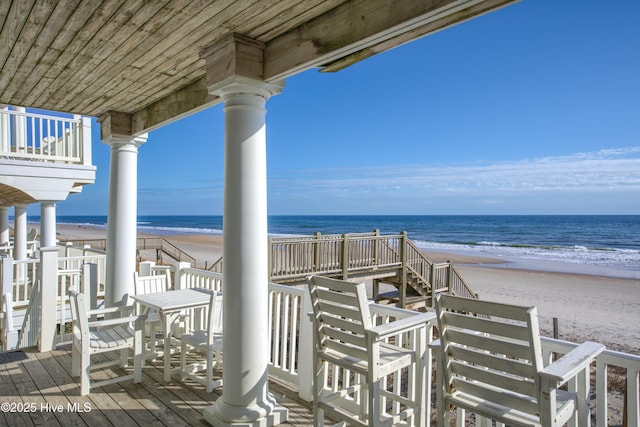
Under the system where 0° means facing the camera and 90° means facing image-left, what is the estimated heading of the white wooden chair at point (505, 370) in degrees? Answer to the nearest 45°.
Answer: approximately 225°

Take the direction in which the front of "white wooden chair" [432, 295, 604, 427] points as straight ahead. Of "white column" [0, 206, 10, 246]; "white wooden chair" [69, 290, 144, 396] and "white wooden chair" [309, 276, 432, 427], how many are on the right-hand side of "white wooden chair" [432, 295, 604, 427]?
0

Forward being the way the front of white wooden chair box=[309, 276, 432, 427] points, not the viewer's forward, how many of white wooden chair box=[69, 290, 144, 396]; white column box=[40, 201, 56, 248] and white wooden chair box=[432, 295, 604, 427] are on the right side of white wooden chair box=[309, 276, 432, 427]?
1

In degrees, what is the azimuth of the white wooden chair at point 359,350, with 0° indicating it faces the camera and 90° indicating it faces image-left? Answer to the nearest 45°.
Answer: approximately 225°

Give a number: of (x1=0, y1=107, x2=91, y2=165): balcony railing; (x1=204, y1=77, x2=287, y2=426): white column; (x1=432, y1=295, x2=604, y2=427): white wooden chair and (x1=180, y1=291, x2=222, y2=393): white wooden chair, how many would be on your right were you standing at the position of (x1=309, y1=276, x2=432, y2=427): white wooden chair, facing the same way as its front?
1

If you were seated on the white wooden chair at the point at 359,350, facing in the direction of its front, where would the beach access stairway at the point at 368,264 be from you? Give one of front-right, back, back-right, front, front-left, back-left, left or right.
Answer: front-left

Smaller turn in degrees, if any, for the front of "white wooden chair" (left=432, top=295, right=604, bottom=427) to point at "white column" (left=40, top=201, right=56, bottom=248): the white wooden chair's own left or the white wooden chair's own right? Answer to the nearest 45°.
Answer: approximately 135° to the white wooden chair's own left

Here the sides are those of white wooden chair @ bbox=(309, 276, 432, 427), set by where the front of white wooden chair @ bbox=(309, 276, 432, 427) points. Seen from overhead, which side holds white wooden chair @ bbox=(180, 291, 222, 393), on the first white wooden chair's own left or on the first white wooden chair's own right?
on the first white wooden chair's own left

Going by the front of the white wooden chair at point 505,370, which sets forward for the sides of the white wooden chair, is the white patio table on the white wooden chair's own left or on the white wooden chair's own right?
on the white wooden chair's own left

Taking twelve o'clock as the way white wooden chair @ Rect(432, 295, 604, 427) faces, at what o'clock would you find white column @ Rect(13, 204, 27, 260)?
The white column is roughly at 8 o'clock from the white wooden chair.

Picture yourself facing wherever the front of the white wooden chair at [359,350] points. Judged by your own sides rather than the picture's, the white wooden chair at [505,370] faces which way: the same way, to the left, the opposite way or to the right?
the same way

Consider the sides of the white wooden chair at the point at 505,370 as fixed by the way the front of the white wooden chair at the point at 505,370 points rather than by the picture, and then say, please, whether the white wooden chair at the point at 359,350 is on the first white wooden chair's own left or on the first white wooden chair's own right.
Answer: on the first white wooden chair's own left

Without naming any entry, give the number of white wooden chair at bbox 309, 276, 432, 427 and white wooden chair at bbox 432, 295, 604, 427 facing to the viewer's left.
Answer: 0

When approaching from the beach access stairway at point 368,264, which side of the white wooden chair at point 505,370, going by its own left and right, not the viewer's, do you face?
left

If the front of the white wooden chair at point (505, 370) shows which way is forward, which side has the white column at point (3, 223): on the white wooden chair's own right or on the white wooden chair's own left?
on the white wooden chair's own left

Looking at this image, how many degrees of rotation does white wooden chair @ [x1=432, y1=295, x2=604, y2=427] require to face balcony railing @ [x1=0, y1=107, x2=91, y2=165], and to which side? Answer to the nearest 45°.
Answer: approximately 135° to its left
